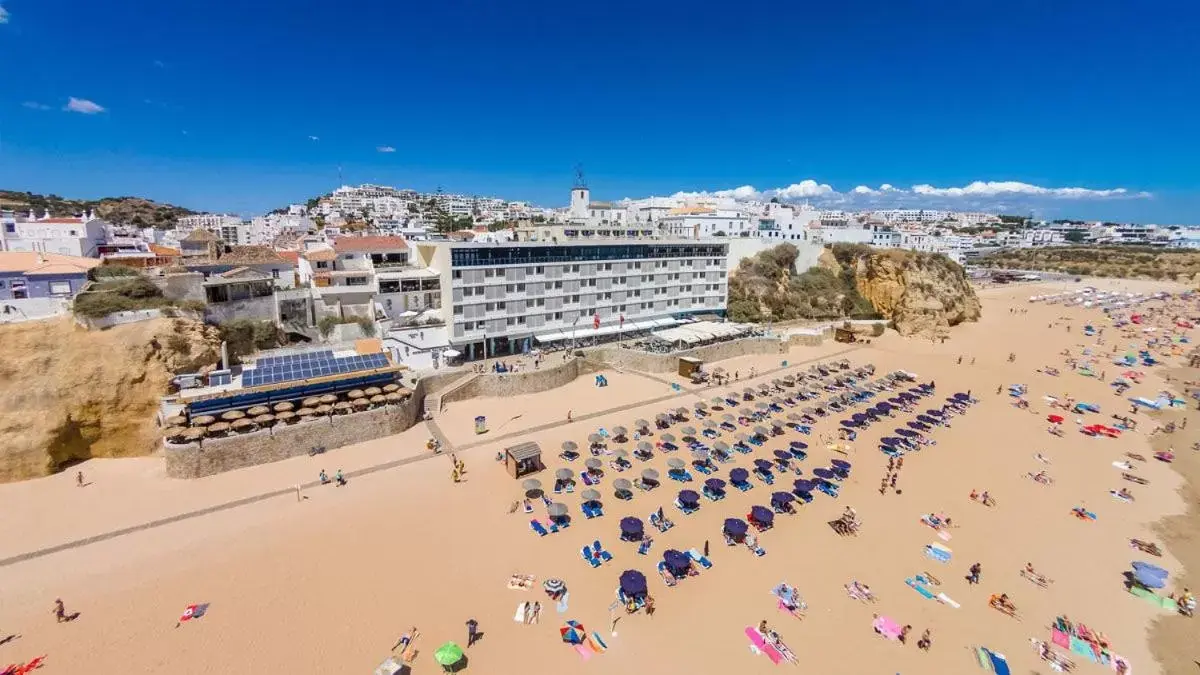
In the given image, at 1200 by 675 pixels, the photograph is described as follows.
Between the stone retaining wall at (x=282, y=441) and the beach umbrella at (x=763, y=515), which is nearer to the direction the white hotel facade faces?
the beach umbrella

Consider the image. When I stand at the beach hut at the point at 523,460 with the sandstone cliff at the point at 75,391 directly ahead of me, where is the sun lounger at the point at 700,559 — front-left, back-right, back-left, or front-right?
back-left

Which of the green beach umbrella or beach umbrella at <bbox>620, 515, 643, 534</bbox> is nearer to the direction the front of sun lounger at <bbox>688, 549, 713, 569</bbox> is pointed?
the green beach umbrella

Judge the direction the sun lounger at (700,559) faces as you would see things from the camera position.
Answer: facing the viewer and to the right of the viewer

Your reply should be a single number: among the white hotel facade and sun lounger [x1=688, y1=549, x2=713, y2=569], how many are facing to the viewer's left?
0

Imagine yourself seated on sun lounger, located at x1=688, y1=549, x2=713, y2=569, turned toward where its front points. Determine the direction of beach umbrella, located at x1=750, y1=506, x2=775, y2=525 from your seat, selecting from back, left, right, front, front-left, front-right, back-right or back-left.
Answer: left

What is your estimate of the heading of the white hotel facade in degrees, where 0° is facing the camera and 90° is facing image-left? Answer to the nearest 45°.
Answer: approximately 315°

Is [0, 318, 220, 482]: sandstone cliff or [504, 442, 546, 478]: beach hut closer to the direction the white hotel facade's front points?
the beach hut

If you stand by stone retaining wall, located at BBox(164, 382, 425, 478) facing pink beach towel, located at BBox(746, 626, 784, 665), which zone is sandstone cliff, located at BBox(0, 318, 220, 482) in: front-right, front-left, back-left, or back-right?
back-right

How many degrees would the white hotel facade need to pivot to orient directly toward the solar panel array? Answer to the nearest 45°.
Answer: approximately 90° to its right
